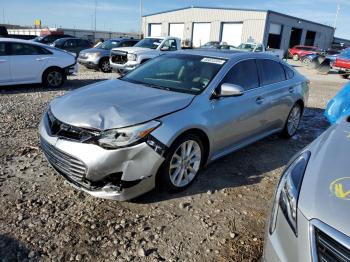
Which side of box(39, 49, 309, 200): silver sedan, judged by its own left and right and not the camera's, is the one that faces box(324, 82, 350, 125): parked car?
back

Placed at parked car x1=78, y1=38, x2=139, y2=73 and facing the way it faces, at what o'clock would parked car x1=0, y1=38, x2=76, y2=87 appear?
parked car x1=0, y1=38, x2=76, y2=87 is roughly at 11 o'clock from parked car x1=78, y1=38, x2=139, y2=73.

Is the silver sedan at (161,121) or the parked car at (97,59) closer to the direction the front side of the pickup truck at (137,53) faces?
the silver sedan

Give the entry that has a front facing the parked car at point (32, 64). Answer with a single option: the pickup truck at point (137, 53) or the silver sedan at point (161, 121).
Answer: the pickup truck

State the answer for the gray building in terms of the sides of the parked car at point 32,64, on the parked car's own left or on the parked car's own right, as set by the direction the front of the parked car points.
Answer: on the parked car's own right

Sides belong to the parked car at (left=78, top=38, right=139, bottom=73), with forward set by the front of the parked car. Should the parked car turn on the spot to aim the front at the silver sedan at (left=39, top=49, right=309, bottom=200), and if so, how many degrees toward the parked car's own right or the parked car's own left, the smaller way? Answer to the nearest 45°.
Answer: approximately 45° to the parked car's own left

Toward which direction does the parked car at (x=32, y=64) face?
to the viewer's left

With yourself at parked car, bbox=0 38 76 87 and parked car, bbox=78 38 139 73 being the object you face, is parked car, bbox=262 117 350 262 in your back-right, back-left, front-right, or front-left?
back-right

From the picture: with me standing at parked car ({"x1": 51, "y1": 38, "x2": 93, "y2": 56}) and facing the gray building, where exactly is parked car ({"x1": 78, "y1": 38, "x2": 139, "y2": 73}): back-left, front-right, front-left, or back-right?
back-right

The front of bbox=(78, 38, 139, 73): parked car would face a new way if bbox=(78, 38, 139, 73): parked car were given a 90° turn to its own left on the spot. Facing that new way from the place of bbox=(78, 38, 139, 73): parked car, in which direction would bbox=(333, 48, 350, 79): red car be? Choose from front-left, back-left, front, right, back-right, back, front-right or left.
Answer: front-left

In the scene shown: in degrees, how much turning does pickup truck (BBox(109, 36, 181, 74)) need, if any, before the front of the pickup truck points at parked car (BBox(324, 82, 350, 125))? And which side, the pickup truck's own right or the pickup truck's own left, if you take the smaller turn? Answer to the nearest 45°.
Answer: approximately 90° to the pickup truck's own left
